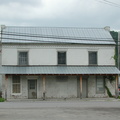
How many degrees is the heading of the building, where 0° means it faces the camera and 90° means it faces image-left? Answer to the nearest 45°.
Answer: approximately 0°
